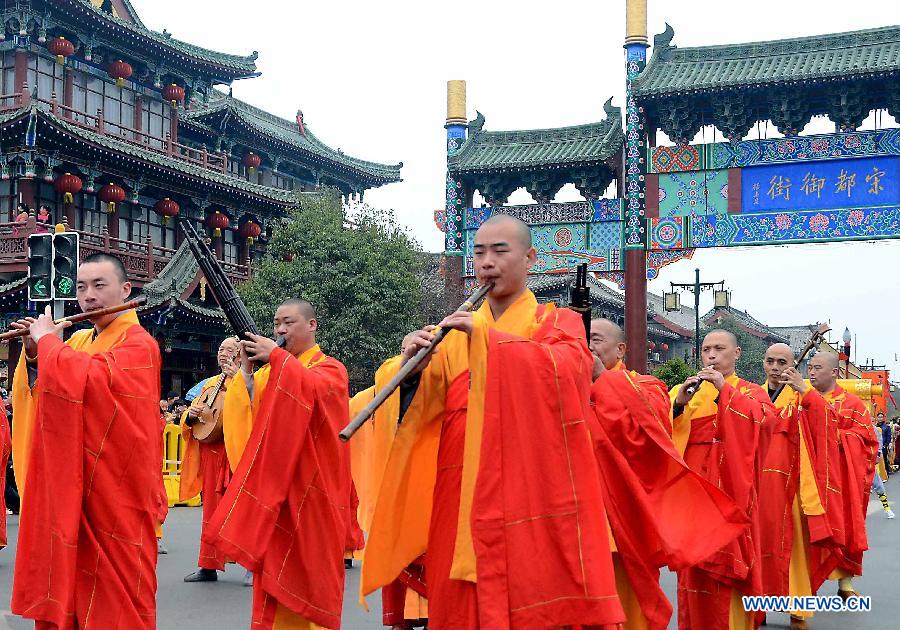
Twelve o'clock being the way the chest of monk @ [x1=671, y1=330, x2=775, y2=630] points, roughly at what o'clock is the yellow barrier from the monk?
The yellow barrier is roughly at 3 o'clock from the monk.

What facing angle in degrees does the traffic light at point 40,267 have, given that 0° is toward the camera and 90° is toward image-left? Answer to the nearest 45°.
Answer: approximately 0°

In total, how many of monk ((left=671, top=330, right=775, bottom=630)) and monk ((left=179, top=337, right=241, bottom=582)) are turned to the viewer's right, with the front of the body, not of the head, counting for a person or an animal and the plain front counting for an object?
0

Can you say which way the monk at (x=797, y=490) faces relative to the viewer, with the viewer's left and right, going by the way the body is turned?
facing the viewer and to the left of the viewer

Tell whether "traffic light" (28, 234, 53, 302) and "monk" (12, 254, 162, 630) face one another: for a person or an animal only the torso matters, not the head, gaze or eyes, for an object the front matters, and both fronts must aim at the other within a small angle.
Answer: no

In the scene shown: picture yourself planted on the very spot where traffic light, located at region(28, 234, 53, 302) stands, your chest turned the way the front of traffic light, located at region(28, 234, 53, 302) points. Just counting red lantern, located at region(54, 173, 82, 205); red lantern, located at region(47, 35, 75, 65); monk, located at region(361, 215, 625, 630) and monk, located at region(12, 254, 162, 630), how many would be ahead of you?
2

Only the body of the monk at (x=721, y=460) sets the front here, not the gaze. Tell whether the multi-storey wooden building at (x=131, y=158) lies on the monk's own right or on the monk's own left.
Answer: on the monk's own right

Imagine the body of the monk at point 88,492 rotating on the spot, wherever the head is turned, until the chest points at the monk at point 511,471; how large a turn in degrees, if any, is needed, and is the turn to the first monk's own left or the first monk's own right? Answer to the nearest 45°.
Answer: approximately 90° to the first monk's own left

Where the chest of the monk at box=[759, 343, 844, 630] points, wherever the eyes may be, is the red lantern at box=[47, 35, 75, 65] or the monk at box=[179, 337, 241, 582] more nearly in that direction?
the monk

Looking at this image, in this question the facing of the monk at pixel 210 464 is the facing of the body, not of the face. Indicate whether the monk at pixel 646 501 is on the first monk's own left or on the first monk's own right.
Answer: on the first monk's own left

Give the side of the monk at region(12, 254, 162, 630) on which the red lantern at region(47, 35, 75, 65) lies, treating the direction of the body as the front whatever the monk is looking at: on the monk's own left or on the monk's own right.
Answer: on the monk's own right

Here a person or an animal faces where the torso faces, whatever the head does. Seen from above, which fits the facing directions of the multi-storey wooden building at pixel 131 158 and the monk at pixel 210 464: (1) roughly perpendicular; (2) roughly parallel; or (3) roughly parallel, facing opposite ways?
roughly perpendicular

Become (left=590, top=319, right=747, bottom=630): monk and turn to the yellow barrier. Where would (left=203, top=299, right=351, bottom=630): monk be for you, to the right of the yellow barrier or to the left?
left

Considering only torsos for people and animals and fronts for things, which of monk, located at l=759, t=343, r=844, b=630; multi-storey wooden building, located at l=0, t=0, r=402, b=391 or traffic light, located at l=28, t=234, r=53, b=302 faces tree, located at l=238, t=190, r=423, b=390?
the multi-storey wooden building

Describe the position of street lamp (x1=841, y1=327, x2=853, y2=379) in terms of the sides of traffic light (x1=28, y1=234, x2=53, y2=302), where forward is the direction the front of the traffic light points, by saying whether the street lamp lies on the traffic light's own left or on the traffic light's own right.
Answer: on the traffic light's own left

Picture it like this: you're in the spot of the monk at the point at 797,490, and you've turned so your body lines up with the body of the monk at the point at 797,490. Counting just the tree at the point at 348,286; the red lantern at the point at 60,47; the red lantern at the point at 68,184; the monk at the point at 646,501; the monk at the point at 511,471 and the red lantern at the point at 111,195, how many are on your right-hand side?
4

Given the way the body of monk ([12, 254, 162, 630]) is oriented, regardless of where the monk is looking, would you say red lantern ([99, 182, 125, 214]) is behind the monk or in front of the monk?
behind
